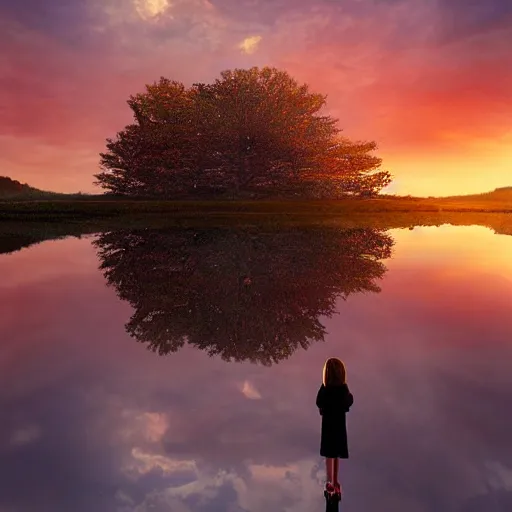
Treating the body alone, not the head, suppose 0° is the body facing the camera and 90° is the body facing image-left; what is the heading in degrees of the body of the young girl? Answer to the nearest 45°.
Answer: approximately 180°

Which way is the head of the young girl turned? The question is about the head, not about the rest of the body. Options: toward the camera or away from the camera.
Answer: away from the camera
